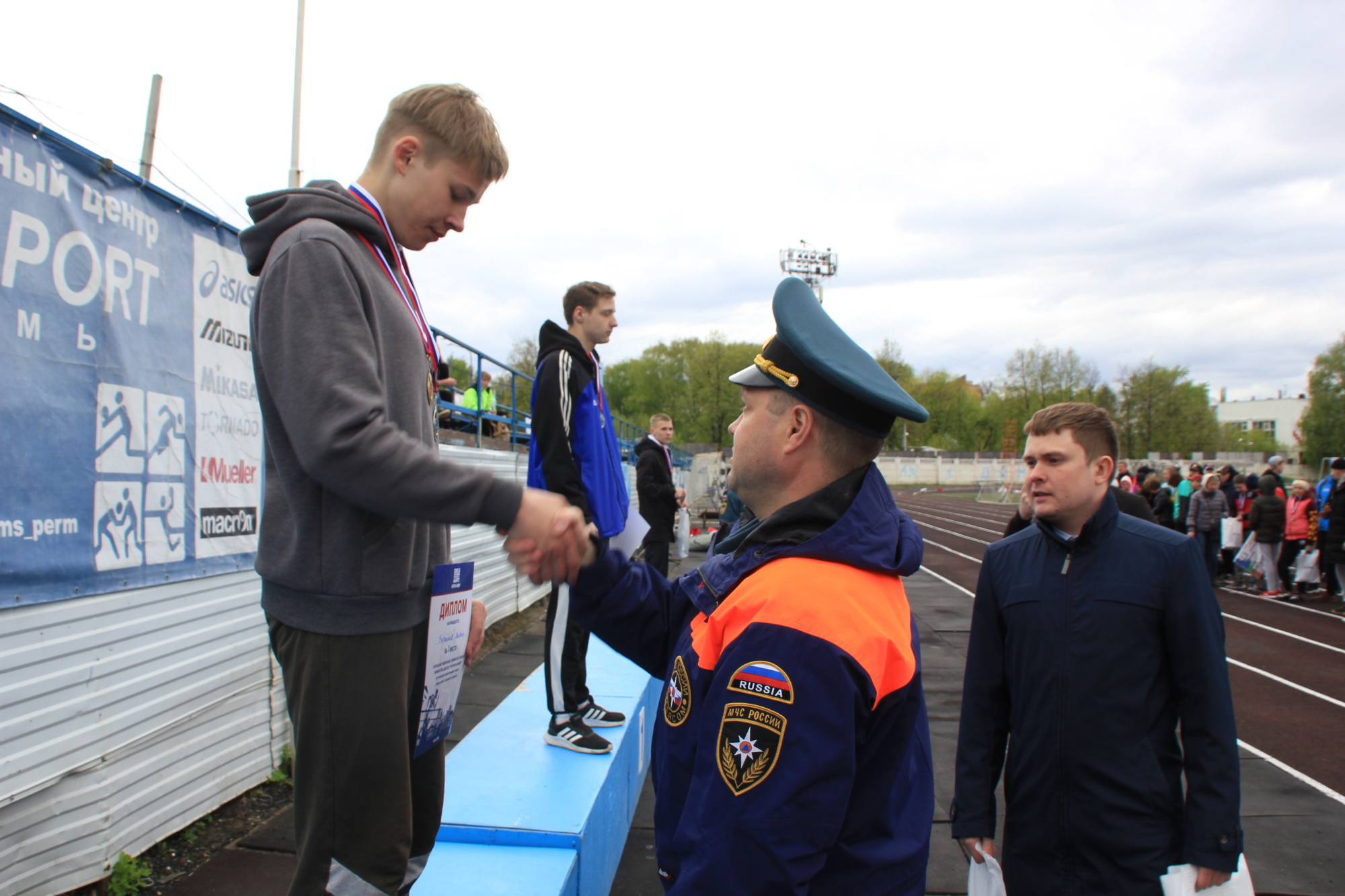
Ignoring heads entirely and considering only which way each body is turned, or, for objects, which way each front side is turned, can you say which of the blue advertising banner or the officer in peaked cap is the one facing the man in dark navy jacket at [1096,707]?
the blue advertising banner

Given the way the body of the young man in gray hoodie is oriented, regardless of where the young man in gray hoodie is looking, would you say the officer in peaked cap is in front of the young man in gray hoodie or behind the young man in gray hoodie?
in front

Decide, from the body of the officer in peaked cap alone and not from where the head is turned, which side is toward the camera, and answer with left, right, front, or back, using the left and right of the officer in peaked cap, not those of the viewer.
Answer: left

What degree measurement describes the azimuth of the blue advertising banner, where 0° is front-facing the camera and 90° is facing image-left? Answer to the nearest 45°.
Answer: approximately 315°

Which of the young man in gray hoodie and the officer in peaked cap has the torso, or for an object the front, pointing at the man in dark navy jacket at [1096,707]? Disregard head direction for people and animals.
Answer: the young man in gray hoodie

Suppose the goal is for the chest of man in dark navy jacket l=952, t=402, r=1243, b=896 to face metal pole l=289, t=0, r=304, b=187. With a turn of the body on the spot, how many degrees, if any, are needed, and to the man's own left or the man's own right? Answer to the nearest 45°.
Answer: approximately 45° to the man's own right

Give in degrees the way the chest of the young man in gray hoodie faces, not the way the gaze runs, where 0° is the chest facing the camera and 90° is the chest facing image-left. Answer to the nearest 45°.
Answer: approximately 270°

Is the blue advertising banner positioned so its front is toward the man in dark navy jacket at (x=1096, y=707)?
yes

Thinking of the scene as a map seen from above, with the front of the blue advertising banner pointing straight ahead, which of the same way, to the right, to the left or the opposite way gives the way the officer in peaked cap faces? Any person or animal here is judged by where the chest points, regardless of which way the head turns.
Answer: the opposite way

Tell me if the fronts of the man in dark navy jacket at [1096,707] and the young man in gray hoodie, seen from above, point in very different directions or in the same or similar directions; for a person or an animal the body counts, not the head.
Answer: very different directions

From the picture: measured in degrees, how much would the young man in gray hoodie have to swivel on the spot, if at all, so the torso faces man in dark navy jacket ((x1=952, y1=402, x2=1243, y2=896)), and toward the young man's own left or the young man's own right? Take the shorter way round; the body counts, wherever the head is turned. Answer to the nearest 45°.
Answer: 0° — they already face them

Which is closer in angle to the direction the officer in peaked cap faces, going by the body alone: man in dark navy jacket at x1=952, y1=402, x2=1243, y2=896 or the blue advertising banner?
the blue advertising banner

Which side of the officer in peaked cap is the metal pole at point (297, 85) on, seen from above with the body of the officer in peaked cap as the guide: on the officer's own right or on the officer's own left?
on the officer's own right

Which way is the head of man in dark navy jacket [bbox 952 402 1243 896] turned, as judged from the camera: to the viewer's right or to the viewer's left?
to the viewer's left

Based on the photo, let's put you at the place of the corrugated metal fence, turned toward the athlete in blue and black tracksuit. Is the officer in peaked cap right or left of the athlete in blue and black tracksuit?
right

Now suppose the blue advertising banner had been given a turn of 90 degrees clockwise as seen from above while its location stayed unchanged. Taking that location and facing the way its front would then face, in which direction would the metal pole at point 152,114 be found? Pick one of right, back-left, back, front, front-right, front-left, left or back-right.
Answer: back-right
